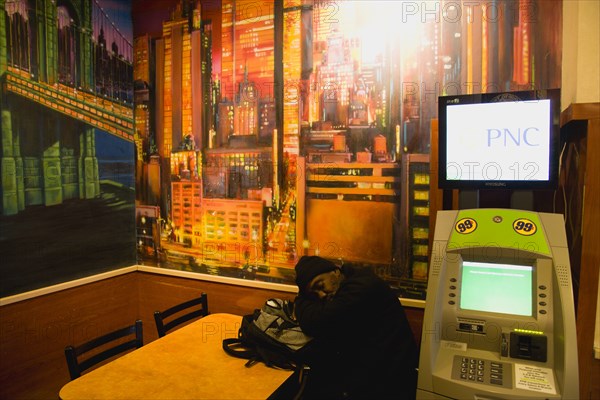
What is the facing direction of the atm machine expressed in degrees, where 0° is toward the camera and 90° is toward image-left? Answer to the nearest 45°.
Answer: approximately 0°

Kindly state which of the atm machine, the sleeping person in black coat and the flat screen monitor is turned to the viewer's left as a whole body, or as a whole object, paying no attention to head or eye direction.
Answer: the sleeping person in black coat

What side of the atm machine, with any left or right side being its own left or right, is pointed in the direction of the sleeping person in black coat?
right

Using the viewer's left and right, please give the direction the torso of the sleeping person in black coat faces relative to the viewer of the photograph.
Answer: facing to the left of the viewer

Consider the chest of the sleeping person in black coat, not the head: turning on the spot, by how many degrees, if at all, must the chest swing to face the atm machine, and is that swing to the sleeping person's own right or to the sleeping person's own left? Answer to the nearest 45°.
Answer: approximately 135° to the sleeping person's own left

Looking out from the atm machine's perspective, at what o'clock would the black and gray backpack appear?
The black and gray backpack is roughly at 3 o'clock from the atm machine.
